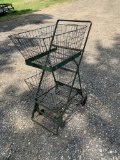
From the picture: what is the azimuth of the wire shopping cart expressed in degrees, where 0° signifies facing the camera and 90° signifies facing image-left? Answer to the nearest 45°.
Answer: approximately 45°
